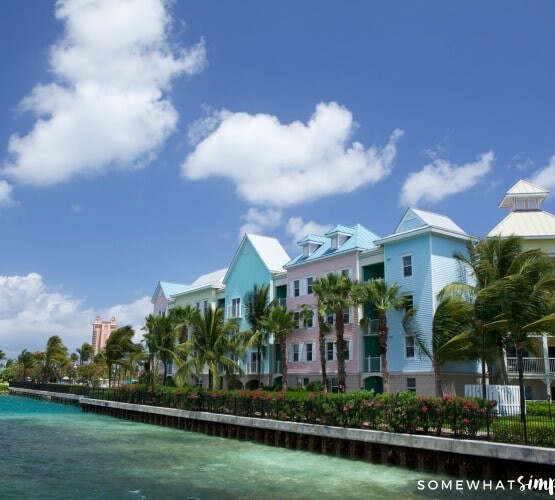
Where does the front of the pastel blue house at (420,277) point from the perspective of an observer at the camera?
facing the viewer and to the left of the viewer

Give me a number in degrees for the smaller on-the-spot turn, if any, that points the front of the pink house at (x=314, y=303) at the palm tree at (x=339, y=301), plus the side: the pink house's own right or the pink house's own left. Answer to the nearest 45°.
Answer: approximately 45° to the pink house's own left

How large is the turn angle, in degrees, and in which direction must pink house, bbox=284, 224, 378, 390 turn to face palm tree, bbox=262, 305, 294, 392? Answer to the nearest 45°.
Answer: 0° — it already faces it

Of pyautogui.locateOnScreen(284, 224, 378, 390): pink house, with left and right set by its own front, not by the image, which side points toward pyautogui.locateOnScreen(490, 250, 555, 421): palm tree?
left

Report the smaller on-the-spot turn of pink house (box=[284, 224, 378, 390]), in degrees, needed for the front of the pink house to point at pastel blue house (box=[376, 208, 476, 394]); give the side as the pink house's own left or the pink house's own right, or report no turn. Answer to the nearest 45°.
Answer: approximately 90° to the pink house's own left

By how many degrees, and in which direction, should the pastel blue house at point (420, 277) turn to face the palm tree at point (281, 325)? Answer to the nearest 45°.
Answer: approximately 90° to its right

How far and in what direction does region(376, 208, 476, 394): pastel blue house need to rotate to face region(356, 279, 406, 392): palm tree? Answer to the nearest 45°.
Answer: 0° — it already faces it

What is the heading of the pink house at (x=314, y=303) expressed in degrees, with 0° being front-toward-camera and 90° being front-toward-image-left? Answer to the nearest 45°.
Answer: approximately 45°

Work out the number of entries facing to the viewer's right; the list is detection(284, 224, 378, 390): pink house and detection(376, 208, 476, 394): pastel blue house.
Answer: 0
